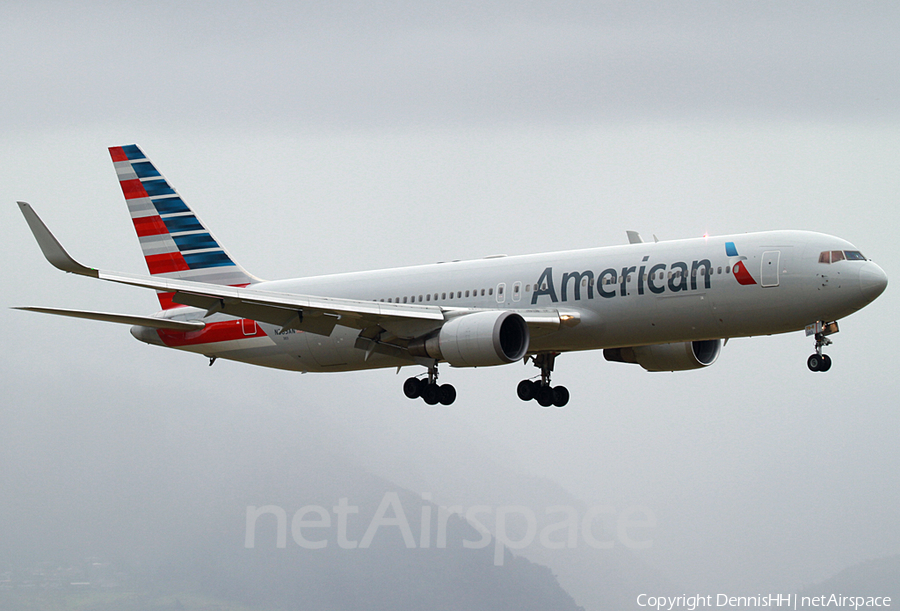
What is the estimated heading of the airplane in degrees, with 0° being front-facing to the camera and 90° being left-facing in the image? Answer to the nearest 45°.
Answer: approximately 315°
